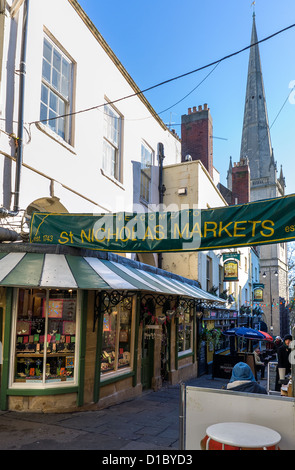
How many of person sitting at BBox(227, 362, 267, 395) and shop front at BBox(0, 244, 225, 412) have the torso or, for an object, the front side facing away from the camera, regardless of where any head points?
1

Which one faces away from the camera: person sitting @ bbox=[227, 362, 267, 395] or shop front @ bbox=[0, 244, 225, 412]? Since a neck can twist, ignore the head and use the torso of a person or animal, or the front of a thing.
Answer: the person sitting

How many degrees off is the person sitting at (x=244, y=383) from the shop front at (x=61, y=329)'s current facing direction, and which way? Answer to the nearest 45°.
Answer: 0° — it already faces them

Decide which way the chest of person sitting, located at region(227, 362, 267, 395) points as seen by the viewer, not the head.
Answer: away from the camera

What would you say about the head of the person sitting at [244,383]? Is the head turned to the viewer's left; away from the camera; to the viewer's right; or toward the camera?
away from the camera

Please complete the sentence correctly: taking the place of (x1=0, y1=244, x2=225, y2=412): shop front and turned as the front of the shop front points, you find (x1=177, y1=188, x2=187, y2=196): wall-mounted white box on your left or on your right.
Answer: on your left

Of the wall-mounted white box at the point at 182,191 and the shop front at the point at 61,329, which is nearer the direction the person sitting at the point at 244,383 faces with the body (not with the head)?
the wall-mounted white box
